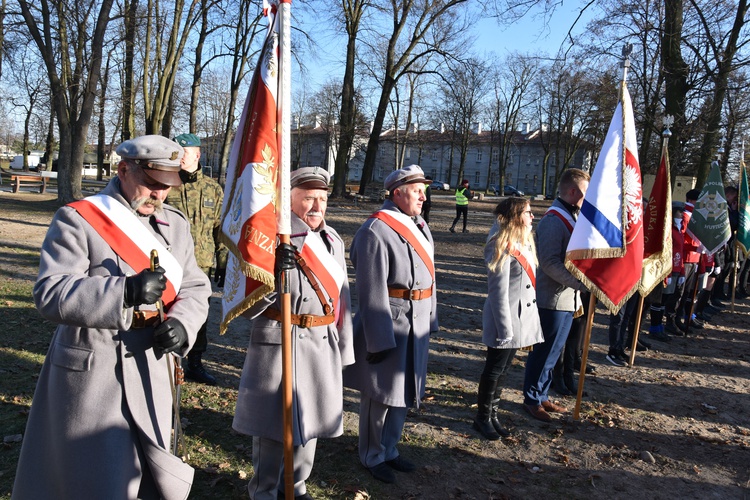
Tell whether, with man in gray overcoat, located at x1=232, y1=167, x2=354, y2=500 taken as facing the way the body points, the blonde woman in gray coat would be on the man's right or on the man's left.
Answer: on the man's left

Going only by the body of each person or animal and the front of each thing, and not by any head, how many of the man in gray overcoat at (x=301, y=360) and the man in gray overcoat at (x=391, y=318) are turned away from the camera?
0

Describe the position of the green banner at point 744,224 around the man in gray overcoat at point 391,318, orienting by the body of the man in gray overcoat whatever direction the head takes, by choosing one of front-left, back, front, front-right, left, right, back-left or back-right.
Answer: left

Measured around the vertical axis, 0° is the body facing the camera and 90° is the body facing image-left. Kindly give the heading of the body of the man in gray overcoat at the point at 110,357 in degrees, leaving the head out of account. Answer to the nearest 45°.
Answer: approximately 315°

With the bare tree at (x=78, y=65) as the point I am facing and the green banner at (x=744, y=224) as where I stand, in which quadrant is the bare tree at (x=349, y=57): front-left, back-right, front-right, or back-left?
front-right

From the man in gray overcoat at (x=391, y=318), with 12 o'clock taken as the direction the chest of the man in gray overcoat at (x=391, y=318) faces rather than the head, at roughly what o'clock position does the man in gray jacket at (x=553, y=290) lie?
the man in gray jacket at (x=553, y=290) is roughly at 9 o'clock from the man in gray overcoat at (x=391, y=318).
